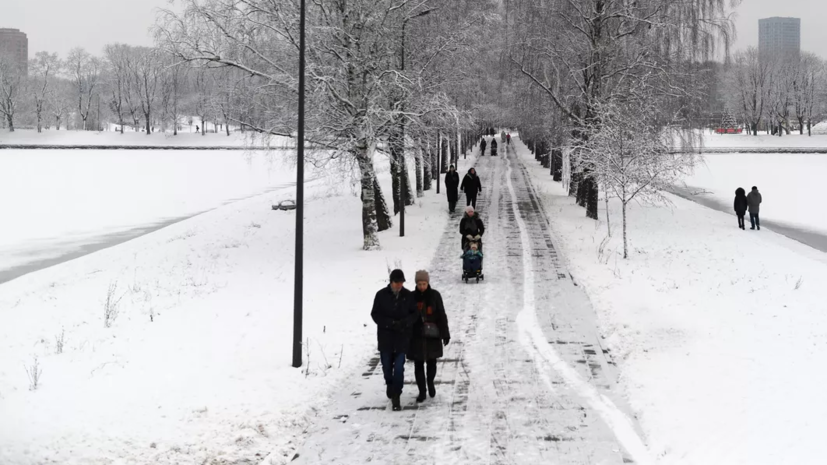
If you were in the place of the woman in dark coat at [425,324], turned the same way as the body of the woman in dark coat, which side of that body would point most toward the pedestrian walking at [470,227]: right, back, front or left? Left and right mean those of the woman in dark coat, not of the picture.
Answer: back

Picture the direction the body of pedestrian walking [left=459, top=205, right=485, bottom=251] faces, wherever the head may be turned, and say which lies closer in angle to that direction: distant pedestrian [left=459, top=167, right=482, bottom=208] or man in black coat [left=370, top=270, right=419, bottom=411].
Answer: the man in black coat

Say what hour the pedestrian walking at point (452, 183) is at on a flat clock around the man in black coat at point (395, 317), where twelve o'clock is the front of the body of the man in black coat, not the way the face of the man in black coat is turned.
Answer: The pedestrian walking is roughly at 6 o'clock from the man in black coat.

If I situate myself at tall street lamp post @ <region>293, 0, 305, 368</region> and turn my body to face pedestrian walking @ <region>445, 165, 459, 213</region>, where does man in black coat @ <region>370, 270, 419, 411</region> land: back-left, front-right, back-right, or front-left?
back-right

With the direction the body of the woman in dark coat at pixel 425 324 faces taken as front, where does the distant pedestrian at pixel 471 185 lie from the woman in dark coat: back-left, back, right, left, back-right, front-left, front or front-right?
back

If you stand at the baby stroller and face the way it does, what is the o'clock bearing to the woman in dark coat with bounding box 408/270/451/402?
The woman in dark coat is roughly at 12 o'clock from the baby stroller.

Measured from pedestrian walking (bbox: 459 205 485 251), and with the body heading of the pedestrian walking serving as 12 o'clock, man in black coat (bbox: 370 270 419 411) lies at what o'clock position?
The man in black coat is roughly at 12 o'clock from the pedestrian walking.

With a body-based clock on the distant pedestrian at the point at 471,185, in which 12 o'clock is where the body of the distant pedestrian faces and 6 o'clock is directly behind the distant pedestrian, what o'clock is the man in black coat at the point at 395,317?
The man in black coat is roughly at 12 o'clock from the distant pedestrian.

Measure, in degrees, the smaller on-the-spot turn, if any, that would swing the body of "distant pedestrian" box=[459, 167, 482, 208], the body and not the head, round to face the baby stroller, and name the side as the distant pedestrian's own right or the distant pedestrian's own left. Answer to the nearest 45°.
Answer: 0° — they already face it

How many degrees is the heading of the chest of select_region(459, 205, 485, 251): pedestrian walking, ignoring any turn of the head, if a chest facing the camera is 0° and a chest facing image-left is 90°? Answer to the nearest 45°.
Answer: approximately 0°
